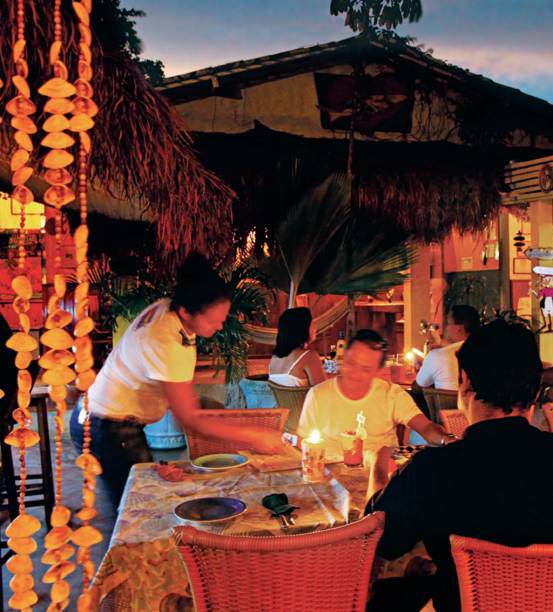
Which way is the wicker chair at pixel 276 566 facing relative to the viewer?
away from the camera

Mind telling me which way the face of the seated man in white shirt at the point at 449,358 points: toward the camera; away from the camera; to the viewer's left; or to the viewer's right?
to the viewer's left

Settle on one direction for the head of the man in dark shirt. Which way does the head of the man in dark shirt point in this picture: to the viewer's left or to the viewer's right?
to the viewer's left

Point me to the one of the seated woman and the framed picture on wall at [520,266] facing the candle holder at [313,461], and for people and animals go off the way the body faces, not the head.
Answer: the framed picture on wall

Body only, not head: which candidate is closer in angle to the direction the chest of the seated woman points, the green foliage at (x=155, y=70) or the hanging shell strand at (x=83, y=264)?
the green foliage

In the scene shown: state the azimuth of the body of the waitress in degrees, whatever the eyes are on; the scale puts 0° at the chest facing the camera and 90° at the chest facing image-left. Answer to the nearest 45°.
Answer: approximately 270°

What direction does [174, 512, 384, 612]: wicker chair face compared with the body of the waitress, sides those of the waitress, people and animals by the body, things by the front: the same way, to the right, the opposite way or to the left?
to the left

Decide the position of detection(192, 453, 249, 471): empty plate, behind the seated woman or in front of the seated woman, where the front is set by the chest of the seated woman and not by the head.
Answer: behind

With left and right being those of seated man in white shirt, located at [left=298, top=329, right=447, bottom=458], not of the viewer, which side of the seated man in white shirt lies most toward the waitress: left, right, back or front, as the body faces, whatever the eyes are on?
right
